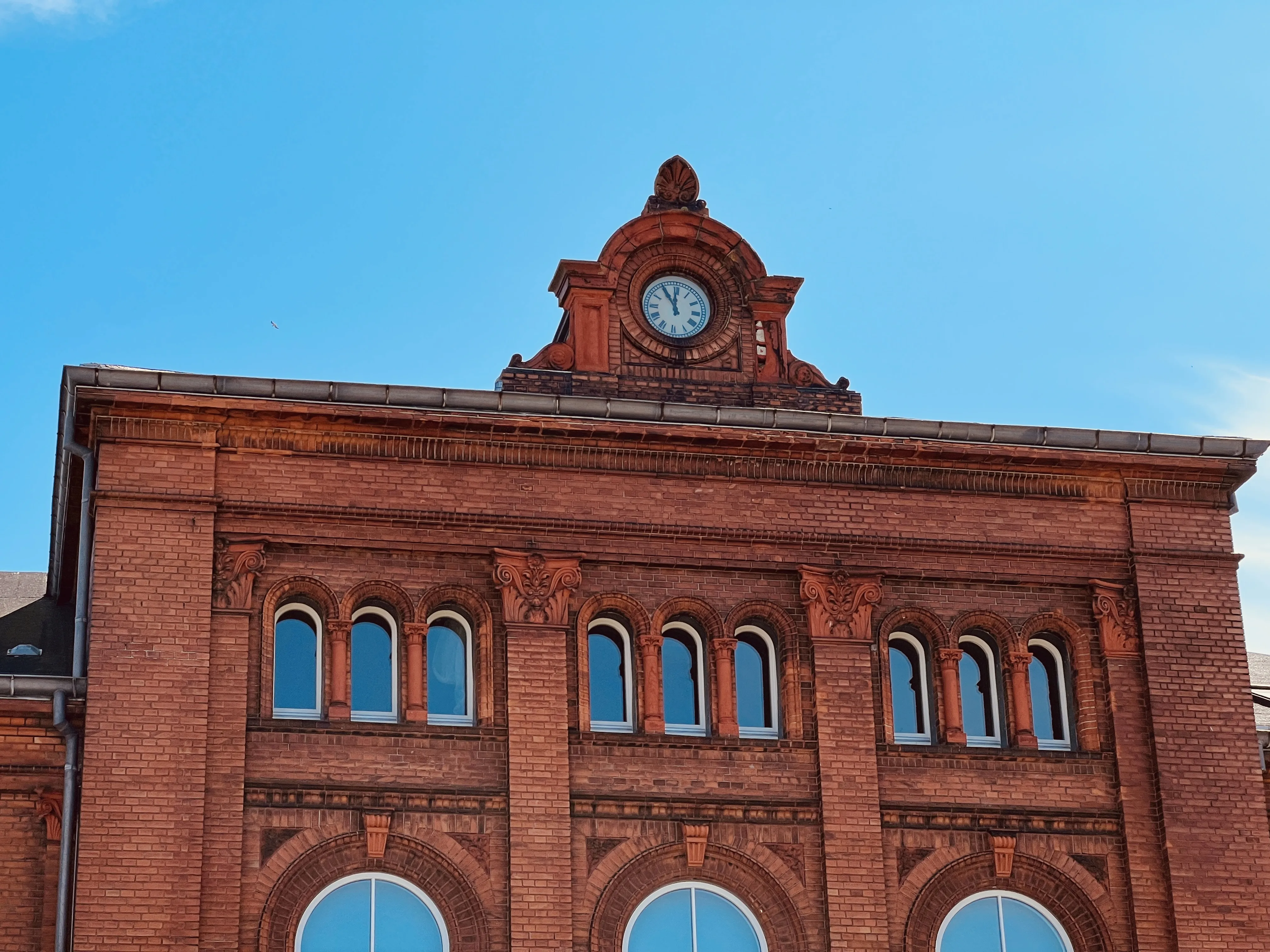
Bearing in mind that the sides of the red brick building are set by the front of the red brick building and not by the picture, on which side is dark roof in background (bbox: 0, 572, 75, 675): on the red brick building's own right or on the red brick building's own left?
on the red brick building's own right

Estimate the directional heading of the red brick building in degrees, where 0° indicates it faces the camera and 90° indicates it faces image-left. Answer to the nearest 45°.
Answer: approximately 0°
